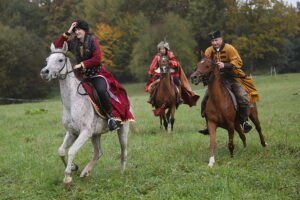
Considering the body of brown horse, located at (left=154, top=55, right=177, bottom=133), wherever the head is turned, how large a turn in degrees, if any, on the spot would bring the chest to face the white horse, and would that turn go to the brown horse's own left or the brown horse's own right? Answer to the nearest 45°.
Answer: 0° — it already faces it

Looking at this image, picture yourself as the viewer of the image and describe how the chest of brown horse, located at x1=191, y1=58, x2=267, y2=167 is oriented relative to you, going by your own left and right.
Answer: facing the viewer and to the left of the viewer

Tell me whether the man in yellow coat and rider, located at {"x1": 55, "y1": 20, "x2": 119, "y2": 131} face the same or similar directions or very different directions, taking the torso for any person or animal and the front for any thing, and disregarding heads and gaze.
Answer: same or similar directions

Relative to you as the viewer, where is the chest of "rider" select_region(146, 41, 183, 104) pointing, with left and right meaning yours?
facing the viewer

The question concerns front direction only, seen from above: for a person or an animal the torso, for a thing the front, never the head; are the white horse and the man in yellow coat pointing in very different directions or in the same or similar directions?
same or similar directions

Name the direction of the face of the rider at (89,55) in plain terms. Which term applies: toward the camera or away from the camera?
toward the camera

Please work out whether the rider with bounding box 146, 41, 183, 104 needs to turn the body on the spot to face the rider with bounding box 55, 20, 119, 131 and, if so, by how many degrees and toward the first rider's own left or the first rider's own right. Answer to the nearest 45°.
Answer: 0° — they already face them

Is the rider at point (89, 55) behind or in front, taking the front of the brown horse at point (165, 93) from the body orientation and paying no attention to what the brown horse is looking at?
in front

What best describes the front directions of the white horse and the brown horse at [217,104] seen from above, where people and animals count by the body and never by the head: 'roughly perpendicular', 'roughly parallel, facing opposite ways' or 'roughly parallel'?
roughly parallel

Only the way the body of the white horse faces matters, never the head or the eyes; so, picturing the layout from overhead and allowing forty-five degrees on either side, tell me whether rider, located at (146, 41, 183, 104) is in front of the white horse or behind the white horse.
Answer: behind

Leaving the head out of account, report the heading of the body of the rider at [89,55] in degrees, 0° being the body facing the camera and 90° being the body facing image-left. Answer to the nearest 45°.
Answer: approximately 45°

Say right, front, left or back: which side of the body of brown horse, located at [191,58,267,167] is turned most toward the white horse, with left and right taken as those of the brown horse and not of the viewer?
front

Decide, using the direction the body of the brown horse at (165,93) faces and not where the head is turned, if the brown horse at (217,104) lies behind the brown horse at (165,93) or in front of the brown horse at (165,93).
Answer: in front
